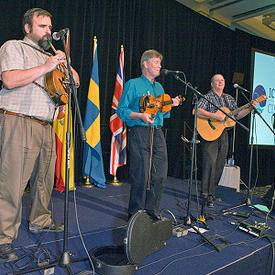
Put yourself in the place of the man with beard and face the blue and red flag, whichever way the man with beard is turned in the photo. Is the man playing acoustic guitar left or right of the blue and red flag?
right

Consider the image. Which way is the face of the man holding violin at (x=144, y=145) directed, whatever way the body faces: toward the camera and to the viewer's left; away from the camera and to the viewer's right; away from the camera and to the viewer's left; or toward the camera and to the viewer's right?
toward the camera and to the viewer's right

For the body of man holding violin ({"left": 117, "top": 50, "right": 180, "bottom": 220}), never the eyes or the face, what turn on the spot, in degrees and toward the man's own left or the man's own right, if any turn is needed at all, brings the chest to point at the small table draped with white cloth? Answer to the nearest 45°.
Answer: approximately 90° to the man's own left

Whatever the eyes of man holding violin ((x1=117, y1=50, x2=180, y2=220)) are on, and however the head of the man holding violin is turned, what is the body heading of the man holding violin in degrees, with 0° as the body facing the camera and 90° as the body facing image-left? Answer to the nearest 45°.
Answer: approximately 315°

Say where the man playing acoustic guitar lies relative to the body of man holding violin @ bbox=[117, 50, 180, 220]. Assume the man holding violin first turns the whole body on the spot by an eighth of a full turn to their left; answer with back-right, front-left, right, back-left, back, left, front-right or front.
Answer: front-left

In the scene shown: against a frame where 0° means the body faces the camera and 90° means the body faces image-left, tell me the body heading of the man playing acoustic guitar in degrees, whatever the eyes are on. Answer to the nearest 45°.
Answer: approximately 315°

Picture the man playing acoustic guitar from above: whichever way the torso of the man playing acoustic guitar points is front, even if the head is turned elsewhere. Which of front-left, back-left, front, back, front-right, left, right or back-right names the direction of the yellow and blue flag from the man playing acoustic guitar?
back-right

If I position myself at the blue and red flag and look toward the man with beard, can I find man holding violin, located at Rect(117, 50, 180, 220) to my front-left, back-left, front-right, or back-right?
front-left

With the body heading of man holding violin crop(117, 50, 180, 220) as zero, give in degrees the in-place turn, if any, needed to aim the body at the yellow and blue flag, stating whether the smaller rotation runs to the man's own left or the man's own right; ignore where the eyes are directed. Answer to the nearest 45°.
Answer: approximately 180°

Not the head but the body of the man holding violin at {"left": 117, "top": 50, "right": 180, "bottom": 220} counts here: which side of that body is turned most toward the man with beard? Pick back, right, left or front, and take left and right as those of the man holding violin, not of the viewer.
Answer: right

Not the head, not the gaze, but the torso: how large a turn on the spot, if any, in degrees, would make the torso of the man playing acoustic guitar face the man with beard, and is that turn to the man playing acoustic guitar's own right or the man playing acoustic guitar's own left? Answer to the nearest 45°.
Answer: approximately 90° to the man playing acoustic guitar's own right
